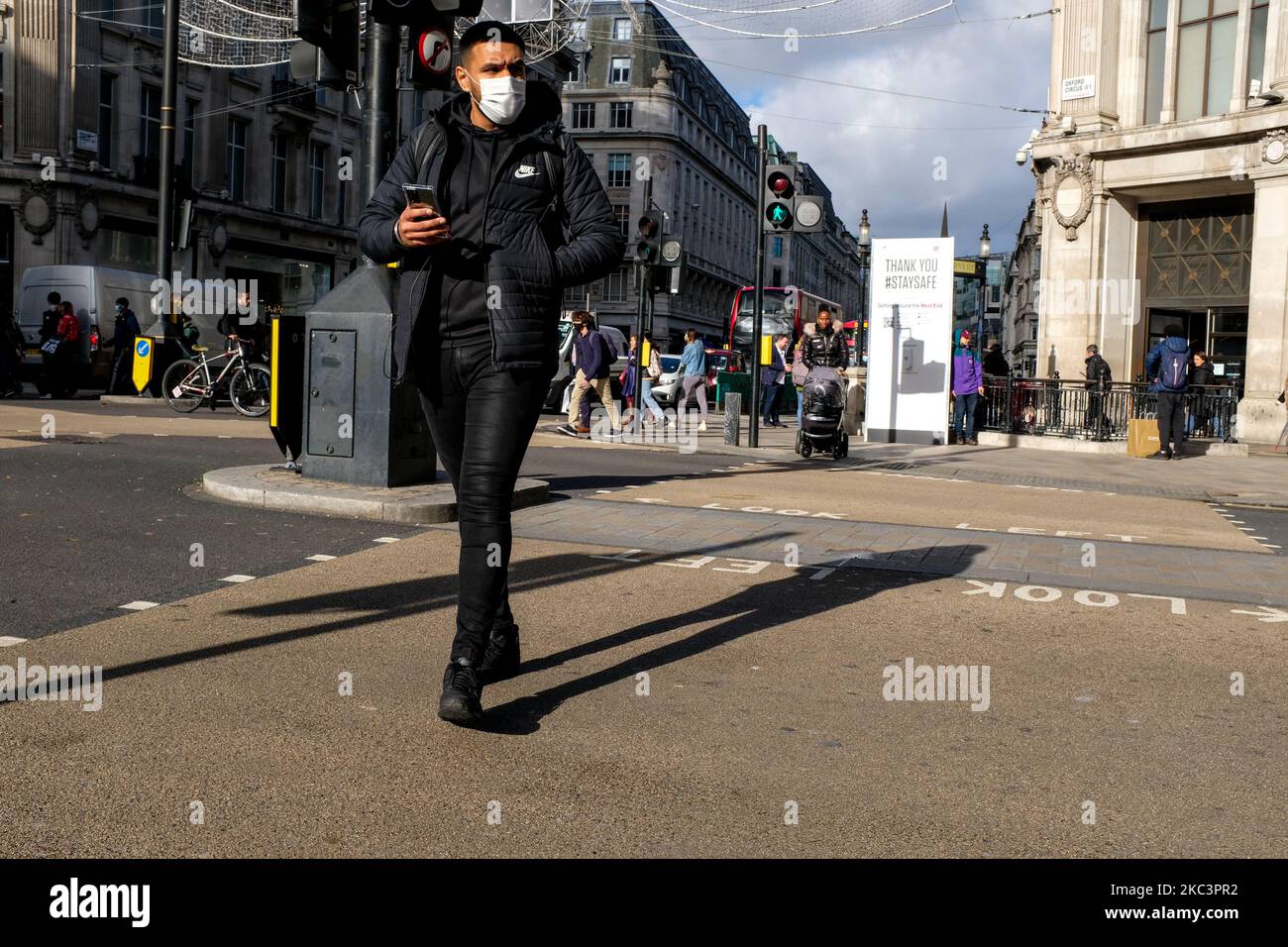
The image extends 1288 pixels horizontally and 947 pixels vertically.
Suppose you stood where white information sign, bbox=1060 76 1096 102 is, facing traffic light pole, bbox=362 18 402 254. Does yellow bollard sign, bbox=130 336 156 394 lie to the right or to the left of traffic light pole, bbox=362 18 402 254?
right

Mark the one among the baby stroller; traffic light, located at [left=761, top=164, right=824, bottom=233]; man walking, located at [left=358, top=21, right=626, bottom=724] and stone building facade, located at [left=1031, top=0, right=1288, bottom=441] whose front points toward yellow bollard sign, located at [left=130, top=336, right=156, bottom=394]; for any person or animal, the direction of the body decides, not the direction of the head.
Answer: the stone building facade

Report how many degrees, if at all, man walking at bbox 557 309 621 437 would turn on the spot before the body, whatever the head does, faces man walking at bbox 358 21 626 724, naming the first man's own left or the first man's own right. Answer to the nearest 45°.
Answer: approximately 90° to the first man's own left

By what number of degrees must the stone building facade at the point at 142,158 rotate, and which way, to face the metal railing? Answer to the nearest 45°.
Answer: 0° — it already faces it

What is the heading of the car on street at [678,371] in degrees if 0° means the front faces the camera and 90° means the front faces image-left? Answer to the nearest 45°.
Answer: approximately 45°

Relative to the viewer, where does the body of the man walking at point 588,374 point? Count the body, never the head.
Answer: to the viewer's left

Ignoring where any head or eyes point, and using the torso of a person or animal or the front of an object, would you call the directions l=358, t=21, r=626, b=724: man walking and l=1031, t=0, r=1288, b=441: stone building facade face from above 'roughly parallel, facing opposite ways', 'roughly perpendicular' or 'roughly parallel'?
roughly perpendicular

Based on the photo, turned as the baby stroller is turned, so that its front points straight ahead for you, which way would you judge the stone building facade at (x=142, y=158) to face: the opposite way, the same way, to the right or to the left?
to the left

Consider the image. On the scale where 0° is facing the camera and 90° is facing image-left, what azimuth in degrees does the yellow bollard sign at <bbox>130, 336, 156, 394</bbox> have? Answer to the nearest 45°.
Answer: approximately 0°
